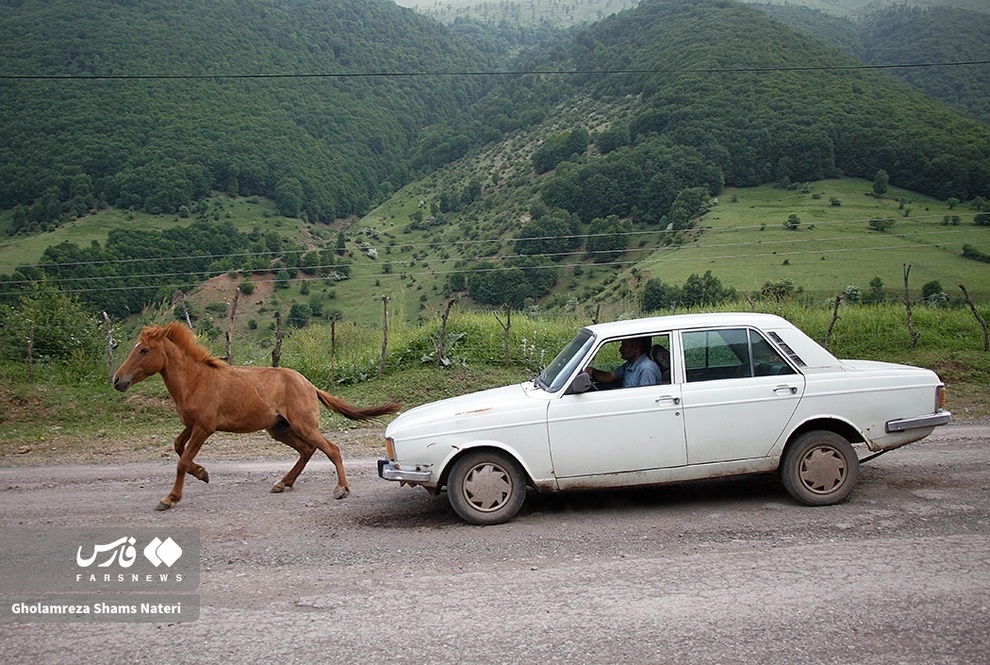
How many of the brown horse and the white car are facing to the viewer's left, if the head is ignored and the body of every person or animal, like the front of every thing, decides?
2

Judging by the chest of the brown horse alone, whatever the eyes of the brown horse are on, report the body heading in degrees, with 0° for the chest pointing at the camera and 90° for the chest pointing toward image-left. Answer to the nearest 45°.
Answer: approximately 90°

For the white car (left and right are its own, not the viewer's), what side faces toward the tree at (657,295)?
right

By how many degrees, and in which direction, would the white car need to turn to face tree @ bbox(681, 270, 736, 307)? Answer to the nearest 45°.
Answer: approximately 90° to its right

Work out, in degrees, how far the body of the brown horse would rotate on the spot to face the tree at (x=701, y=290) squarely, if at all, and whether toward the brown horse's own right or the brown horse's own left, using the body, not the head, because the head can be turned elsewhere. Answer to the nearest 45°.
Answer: approximately 135° to the brown horse's own right

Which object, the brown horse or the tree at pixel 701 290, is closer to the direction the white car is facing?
the brown horse

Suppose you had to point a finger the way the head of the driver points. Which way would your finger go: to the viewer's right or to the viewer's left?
to the viewer's left

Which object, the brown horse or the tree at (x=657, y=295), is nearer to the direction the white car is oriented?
the brown horse

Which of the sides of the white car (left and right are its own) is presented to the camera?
left

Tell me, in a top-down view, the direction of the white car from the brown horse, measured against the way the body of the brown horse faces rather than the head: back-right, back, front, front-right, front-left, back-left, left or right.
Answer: back-left
